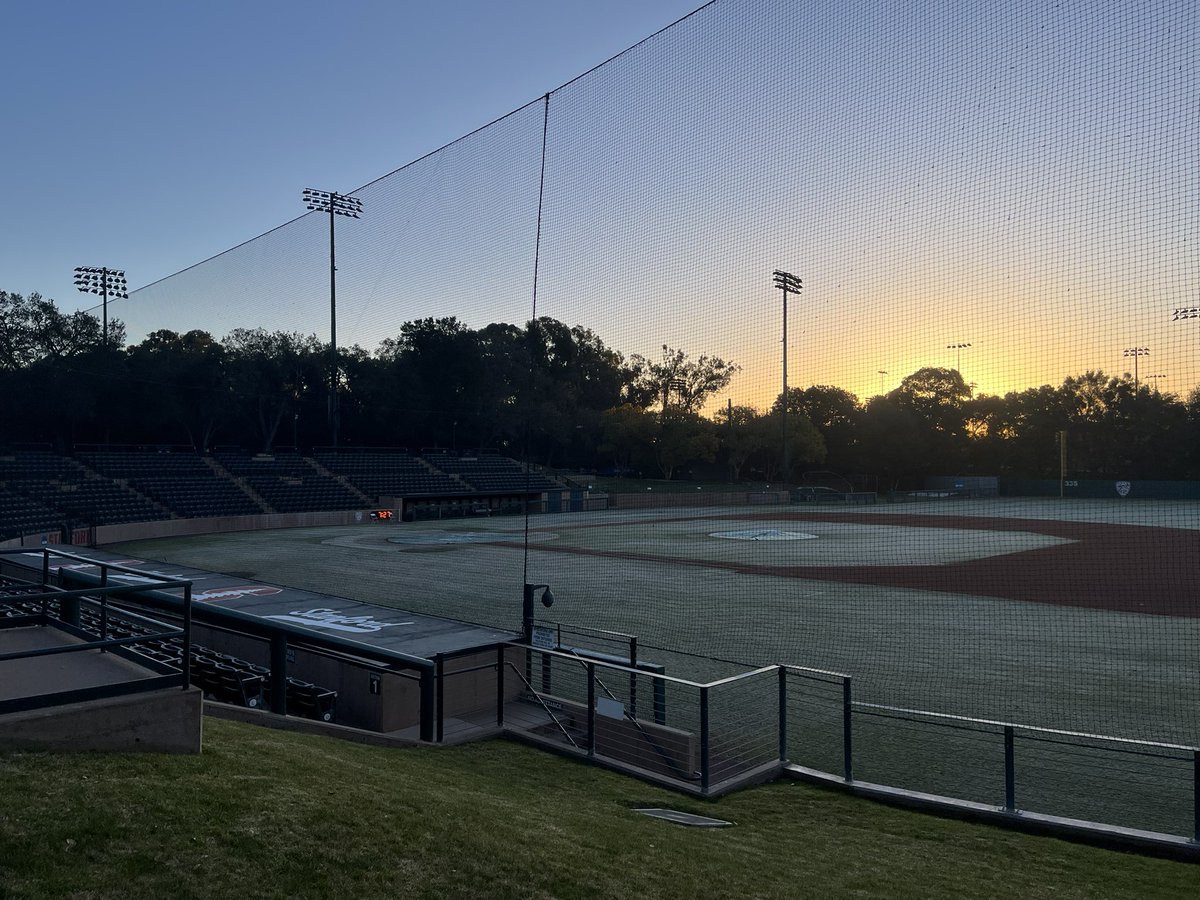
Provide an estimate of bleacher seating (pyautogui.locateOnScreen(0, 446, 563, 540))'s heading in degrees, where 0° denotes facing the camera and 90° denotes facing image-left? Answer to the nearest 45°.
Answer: approximately 315°

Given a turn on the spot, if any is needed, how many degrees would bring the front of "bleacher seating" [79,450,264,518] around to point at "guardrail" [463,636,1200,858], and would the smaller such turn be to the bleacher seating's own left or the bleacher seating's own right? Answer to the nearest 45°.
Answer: approximately 45° to the bleacher seating's own right

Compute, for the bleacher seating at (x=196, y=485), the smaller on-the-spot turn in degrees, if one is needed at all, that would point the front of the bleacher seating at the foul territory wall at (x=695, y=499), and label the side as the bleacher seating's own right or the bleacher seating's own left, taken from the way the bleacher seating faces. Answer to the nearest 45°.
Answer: approximately 45° to the bleacher seating's own left
